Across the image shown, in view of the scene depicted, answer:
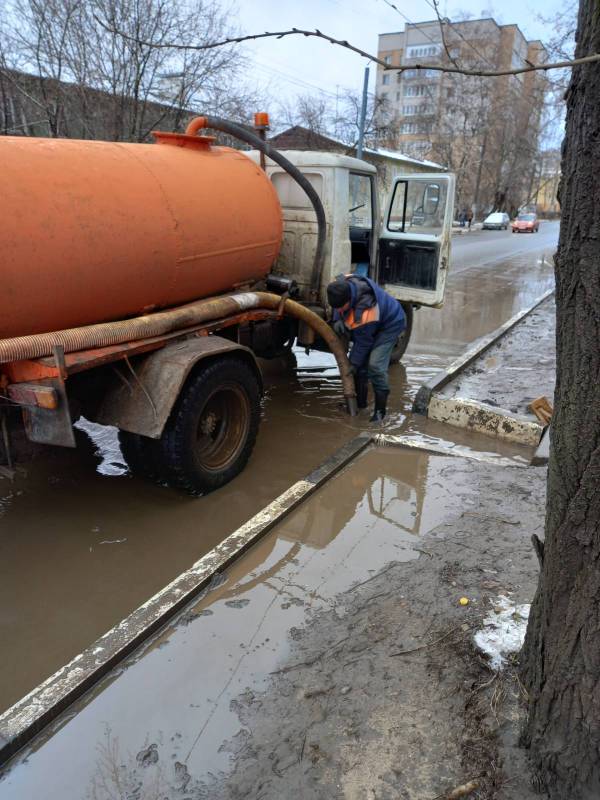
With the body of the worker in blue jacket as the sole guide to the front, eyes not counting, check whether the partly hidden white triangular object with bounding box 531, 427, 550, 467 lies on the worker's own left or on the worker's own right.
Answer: on the worker's own left

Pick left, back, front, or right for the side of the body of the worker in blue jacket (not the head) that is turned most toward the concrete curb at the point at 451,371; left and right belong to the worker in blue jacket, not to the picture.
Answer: back

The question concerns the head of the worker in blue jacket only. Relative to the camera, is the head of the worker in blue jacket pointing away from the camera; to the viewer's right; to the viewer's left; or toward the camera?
to the viewer's left

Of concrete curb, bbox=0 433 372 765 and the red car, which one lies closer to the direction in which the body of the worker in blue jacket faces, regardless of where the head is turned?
the concrete curb

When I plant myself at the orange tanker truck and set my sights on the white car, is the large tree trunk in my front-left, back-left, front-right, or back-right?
back-right

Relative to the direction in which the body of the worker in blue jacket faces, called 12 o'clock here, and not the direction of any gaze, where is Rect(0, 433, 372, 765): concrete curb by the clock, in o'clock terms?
The concrete curb is roughly at 11 o'clock from the worker in blue jacket.

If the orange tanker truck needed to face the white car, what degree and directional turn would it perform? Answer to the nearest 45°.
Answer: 0° — it already faces it

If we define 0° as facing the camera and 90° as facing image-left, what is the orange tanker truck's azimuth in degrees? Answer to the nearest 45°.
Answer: approximately 225°

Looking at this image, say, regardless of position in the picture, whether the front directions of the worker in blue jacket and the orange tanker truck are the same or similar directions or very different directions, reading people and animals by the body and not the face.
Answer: very different directions

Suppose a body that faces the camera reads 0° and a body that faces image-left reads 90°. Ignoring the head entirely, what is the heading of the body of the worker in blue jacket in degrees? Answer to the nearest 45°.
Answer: approximately 45°

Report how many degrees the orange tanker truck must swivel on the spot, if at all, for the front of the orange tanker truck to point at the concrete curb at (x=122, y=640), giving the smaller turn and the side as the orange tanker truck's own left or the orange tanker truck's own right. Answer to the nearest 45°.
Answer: approximately 135° to the orange tanker truck's own right

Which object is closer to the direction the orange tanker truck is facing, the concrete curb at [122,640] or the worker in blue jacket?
the worker in blue jacket
